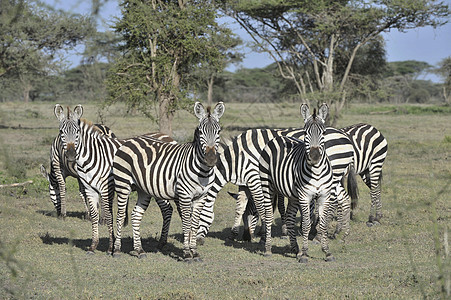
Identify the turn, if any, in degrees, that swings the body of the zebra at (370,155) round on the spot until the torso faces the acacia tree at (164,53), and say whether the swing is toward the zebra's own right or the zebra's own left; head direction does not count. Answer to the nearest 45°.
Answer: approximately 45° to the zebra's own right

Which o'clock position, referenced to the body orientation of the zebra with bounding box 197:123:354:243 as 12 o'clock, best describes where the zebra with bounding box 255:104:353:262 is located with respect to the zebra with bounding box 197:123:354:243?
the zebra with bounding box 255:104:353:262 is roughly at 8 o'clock from the zebra with bounding box 197:123:354:243.

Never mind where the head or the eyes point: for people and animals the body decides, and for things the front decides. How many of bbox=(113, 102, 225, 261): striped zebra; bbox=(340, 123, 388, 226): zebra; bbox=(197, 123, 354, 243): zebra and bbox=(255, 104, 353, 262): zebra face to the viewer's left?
2

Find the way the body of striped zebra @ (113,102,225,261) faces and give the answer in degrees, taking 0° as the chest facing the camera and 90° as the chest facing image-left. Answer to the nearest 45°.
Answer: approximately 315°

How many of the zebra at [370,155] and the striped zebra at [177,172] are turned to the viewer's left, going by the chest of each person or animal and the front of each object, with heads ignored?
1

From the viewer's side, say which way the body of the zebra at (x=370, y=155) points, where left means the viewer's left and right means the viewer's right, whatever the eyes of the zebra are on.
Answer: facing to the left of the viewer

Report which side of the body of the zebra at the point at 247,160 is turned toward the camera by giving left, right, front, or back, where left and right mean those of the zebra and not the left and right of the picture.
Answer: left

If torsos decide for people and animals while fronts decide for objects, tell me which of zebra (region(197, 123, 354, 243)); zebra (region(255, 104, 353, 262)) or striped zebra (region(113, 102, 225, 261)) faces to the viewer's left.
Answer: zebra (region(197, 123, 354, 243))
